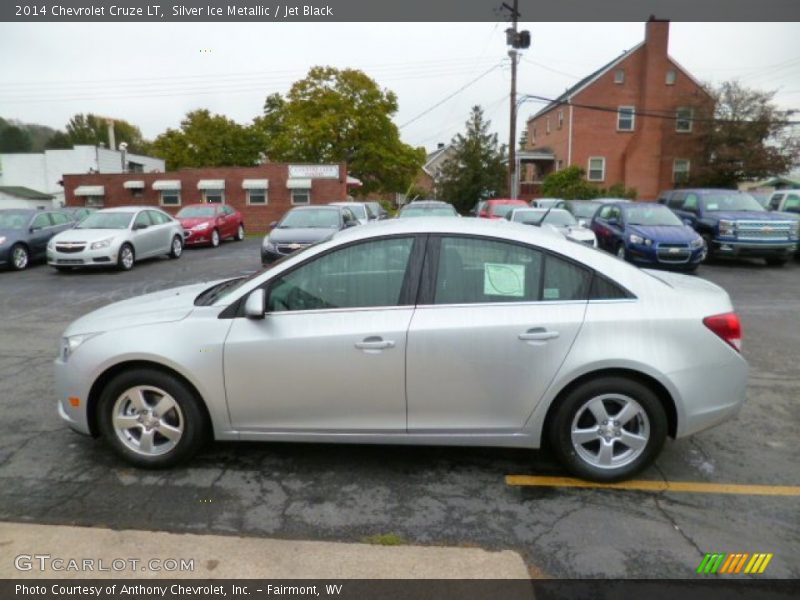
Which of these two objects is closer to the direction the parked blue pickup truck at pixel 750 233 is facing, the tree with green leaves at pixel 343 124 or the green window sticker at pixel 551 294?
the green window sticker

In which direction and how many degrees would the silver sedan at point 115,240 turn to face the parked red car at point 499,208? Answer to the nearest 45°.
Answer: approximately 135° to its left

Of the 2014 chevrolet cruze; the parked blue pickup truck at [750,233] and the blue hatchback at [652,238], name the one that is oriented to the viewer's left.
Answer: the 2014 chevrolet cruze

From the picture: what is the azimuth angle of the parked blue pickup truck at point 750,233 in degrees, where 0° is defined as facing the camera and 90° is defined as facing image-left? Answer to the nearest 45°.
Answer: approximately 315°

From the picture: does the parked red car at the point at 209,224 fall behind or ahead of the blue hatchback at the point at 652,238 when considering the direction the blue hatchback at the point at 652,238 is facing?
behind

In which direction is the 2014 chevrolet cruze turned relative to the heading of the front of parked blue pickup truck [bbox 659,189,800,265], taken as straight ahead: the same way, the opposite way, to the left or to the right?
to the right

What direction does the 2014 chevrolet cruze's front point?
to the viewer's left

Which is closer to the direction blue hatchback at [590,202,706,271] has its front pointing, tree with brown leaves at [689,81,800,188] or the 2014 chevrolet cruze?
the 2014 chevrolet cruze

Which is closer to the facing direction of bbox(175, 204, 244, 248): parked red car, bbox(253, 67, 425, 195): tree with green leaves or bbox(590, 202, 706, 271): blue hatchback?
the blue hatchback

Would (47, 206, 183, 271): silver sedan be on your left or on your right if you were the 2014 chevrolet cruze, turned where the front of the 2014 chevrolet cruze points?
on your right

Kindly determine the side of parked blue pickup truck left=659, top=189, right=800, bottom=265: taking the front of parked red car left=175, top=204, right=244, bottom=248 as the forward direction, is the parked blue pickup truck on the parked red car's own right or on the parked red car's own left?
on the parked red car's own left

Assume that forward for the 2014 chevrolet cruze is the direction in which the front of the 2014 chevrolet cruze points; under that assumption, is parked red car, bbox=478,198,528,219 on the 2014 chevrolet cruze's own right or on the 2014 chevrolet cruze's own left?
on the 2014 chevrolet cruze's own right

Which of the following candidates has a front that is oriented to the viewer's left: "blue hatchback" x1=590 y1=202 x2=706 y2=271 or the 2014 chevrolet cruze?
the 2014 chevrolet cruze

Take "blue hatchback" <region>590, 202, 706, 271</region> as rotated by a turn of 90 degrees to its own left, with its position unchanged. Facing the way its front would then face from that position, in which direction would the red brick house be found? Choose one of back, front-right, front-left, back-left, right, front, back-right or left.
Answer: front-left

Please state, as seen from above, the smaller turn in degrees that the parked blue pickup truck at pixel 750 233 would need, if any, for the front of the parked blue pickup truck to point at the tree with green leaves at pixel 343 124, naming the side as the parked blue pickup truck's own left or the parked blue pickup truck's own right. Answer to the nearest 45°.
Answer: approximately 180°

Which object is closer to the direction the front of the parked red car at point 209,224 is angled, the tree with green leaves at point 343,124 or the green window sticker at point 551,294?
the green window sticker
